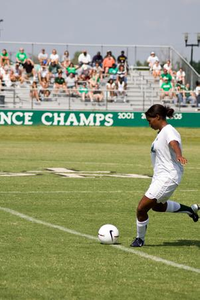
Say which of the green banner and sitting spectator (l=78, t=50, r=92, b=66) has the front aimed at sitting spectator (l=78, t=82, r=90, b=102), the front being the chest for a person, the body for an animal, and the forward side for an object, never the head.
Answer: sitting spectator (l=78, t=50, r=92, b=66)

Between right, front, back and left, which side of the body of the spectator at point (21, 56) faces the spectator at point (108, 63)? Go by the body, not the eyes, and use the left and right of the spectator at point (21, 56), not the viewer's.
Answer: left

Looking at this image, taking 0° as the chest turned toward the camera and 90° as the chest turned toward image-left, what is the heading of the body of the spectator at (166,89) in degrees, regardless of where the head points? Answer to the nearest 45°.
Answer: approximately 0°

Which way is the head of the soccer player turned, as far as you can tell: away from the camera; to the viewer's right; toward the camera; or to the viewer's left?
to the viewer's left

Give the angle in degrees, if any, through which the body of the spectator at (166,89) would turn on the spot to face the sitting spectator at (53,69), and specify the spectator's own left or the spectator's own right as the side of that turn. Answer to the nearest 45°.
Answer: approximately 90° to the spectator's own right

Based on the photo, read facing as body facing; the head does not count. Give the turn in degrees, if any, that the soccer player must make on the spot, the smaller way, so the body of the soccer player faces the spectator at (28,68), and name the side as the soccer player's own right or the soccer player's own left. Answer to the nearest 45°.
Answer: approximately 90° to the soccer player's own right
